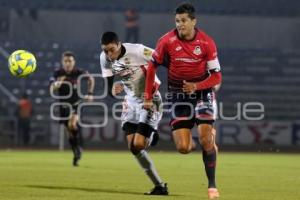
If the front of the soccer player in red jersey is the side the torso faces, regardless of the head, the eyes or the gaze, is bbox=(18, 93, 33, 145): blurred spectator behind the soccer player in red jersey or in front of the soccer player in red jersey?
behind

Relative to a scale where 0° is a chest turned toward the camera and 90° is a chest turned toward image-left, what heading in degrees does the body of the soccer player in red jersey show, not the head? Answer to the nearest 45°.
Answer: approximately 0°

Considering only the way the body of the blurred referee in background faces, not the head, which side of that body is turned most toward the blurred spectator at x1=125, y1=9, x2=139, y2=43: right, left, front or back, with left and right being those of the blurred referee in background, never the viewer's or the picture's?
back

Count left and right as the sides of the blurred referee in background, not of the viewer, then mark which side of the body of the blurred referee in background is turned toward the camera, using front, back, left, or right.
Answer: front

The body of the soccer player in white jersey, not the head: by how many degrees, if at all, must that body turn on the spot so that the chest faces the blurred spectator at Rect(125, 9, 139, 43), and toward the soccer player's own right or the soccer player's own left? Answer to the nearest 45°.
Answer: approximately 135° to the soccer player's own right

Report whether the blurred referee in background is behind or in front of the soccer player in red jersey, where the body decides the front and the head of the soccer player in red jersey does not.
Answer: behind

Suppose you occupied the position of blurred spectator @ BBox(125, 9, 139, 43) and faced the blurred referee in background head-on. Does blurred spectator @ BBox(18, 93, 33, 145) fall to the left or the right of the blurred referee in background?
right

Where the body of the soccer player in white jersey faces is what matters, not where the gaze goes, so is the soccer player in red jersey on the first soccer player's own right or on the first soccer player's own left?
on the first soccer player's own left

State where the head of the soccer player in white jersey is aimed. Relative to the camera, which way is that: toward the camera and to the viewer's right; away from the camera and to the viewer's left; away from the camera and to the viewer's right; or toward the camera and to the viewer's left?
toward the camera and to the viewer's left
